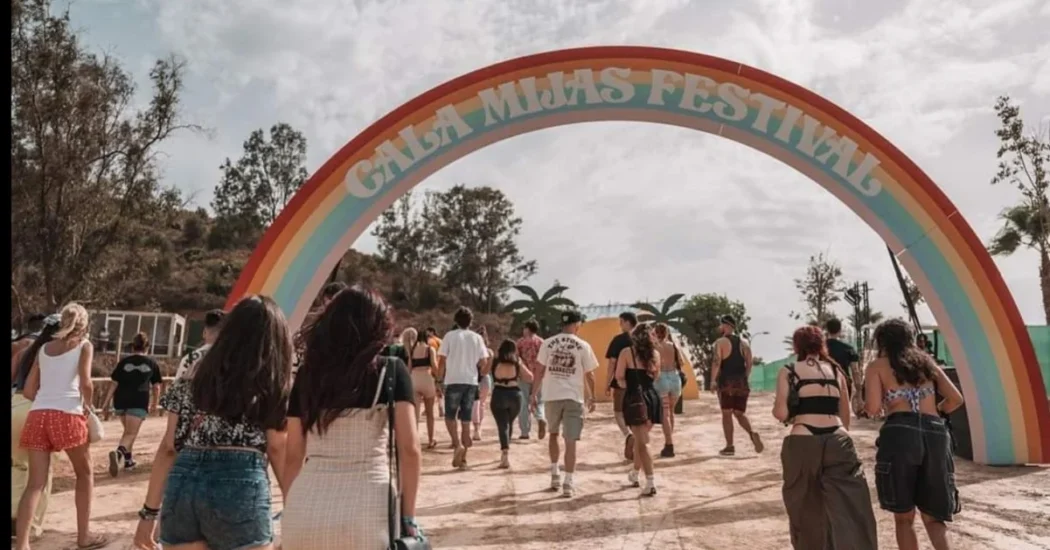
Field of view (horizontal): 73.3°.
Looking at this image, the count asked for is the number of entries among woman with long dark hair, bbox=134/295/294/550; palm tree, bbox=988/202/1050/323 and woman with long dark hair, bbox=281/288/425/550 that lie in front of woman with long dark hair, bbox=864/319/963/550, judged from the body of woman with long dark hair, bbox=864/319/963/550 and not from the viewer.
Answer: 1

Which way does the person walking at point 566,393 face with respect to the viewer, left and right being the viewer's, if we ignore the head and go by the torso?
facing away from the viewer

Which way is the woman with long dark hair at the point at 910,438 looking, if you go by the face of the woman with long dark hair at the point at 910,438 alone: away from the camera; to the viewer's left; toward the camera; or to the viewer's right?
away from the camera

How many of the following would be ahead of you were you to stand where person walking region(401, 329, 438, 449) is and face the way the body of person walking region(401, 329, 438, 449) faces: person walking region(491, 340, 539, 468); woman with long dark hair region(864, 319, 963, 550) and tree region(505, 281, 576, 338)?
1

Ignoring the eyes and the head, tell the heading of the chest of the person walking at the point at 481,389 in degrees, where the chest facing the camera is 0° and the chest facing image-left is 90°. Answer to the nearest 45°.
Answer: approximately 180°

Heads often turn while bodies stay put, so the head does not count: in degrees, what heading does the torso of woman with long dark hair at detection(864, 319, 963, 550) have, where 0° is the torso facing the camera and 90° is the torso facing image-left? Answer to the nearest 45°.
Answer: approximately 180°

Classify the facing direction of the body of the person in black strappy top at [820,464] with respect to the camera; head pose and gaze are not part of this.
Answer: away from the camera

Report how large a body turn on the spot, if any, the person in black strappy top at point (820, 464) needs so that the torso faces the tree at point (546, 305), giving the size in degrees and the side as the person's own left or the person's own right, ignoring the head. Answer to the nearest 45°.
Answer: approximately 45° to the person's own left

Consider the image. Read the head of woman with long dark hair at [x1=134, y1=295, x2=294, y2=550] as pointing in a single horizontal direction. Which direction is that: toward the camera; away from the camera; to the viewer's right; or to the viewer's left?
away from the camera

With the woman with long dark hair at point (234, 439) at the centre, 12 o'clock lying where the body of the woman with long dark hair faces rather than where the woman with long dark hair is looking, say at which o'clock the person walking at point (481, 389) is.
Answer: The person walking is roughly at 1 o'clock from the woman with long dark hair.

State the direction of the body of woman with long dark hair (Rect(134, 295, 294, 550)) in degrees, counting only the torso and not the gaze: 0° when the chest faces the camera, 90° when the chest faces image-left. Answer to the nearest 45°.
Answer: approximately 180°

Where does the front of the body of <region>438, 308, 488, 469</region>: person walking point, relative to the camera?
away from the camera

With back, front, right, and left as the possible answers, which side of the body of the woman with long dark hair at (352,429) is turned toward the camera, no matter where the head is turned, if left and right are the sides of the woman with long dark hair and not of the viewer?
back

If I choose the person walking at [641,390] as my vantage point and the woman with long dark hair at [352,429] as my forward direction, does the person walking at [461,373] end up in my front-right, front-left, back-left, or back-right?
back-right

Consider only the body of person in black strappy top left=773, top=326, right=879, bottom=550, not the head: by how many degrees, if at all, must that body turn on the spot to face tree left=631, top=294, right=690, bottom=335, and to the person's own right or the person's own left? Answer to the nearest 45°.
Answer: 0° — they already face it

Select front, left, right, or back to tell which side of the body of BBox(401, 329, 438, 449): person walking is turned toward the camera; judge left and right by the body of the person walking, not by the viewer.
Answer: back

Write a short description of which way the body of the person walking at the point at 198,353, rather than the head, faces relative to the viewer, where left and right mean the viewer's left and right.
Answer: facing away from the viewer
